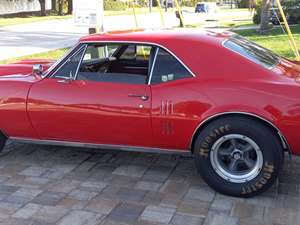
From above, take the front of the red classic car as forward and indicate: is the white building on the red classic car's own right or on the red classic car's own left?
on the red classic car's own right

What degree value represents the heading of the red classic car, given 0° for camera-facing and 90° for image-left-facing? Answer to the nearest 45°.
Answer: approximately 90°
